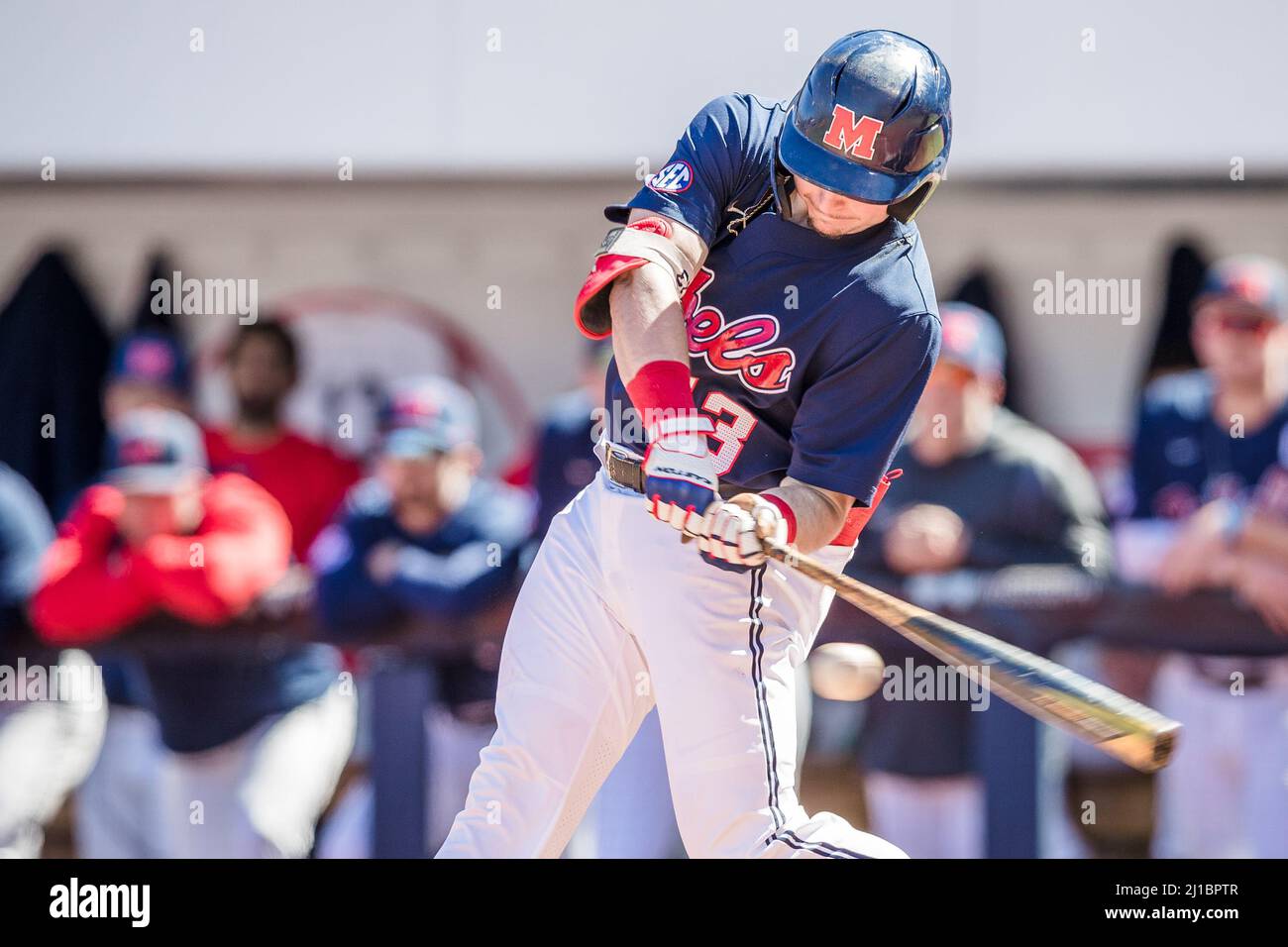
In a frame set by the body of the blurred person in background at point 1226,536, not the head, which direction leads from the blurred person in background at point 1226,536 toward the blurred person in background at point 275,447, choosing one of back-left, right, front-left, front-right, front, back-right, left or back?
right

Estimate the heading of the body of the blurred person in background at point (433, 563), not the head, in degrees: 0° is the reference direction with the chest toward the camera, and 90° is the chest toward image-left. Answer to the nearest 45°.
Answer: approximately 0°

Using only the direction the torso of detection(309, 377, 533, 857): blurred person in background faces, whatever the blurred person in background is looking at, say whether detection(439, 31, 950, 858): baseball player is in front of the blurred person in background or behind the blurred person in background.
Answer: in front

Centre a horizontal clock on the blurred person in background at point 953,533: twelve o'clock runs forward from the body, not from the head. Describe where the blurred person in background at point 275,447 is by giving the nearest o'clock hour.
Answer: the blurred person in background at point 275,447 is roughly at 2 o'clock from the blurred person in background at point 953,533.

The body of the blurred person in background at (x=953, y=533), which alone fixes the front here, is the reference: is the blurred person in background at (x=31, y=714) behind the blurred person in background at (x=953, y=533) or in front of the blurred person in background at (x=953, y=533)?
in front

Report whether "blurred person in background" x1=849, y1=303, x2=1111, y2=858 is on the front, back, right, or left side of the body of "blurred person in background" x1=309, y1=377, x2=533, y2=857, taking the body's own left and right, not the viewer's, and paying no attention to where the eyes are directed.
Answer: left

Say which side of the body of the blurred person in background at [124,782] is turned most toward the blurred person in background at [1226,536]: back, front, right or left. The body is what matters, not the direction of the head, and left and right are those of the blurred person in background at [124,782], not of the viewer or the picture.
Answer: left

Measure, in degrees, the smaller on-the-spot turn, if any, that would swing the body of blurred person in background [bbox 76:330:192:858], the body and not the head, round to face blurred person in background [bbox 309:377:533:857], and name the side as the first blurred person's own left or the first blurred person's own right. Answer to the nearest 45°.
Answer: approximately 45° to the first blurred person's own left

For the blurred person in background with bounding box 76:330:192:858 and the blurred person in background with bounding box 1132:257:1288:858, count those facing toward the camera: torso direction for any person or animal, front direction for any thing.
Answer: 2
